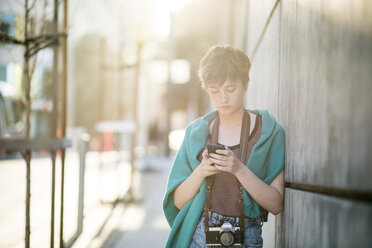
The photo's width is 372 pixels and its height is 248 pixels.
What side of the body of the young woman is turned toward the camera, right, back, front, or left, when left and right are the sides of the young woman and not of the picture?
front

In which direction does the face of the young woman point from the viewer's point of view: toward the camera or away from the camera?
toward the camera
